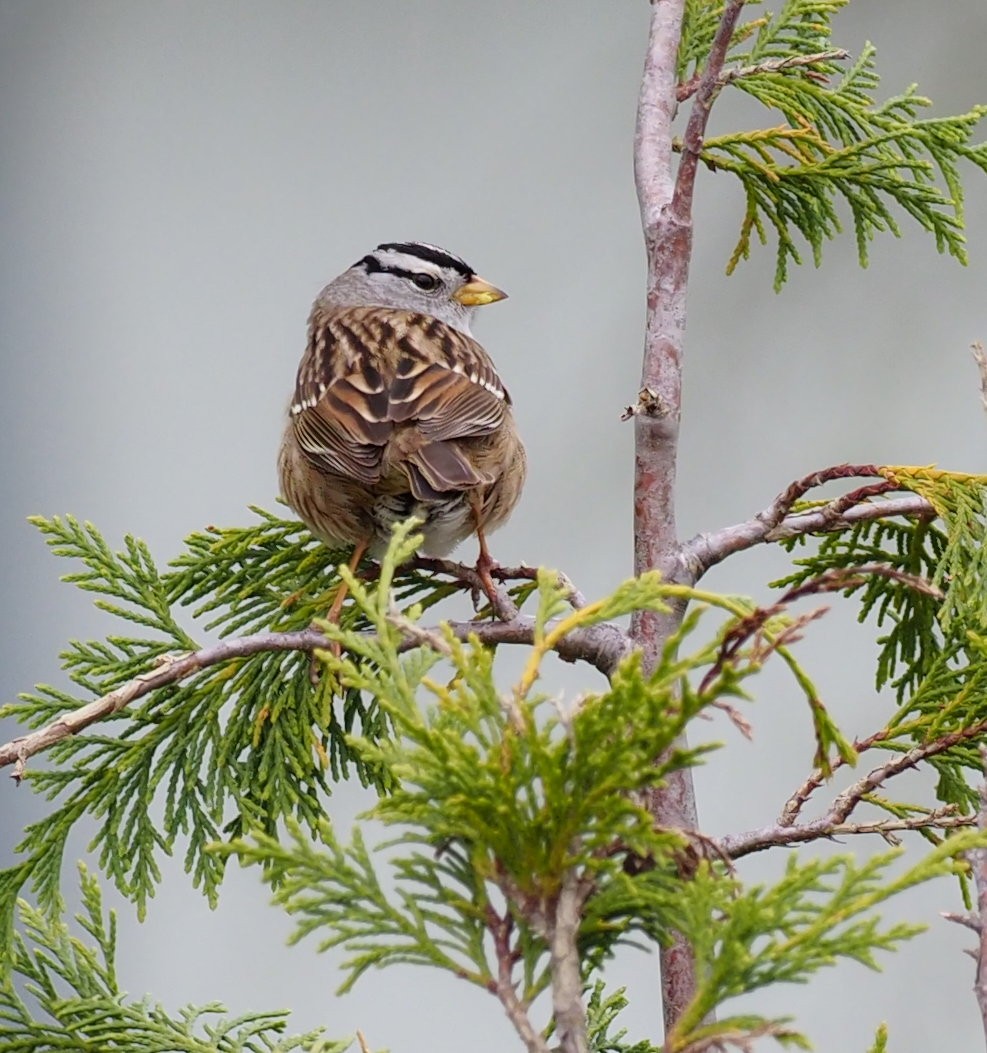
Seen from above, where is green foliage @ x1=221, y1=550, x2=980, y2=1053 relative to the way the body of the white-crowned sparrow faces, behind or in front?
behind

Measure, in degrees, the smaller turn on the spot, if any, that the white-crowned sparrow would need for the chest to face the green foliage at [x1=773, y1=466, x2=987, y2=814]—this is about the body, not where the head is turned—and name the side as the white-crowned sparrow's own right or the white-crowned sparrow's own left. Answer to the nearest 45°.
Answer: approximately 135° to the white-crowned sparrow's own right

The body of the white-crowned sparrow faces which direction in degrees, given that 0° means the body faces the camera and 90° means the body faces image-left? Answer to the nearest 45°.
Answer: approximately 180°
